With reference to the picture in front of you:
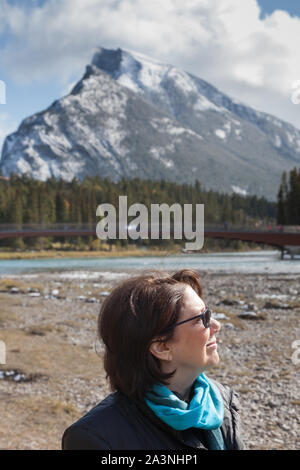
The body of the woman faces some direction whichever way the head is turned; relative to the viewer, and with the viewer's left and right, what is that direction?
facing the viewer and to the right of the viewer

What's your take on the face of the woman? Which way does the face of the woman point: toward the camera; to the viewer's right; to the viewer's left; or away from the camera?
to the viewer's right
